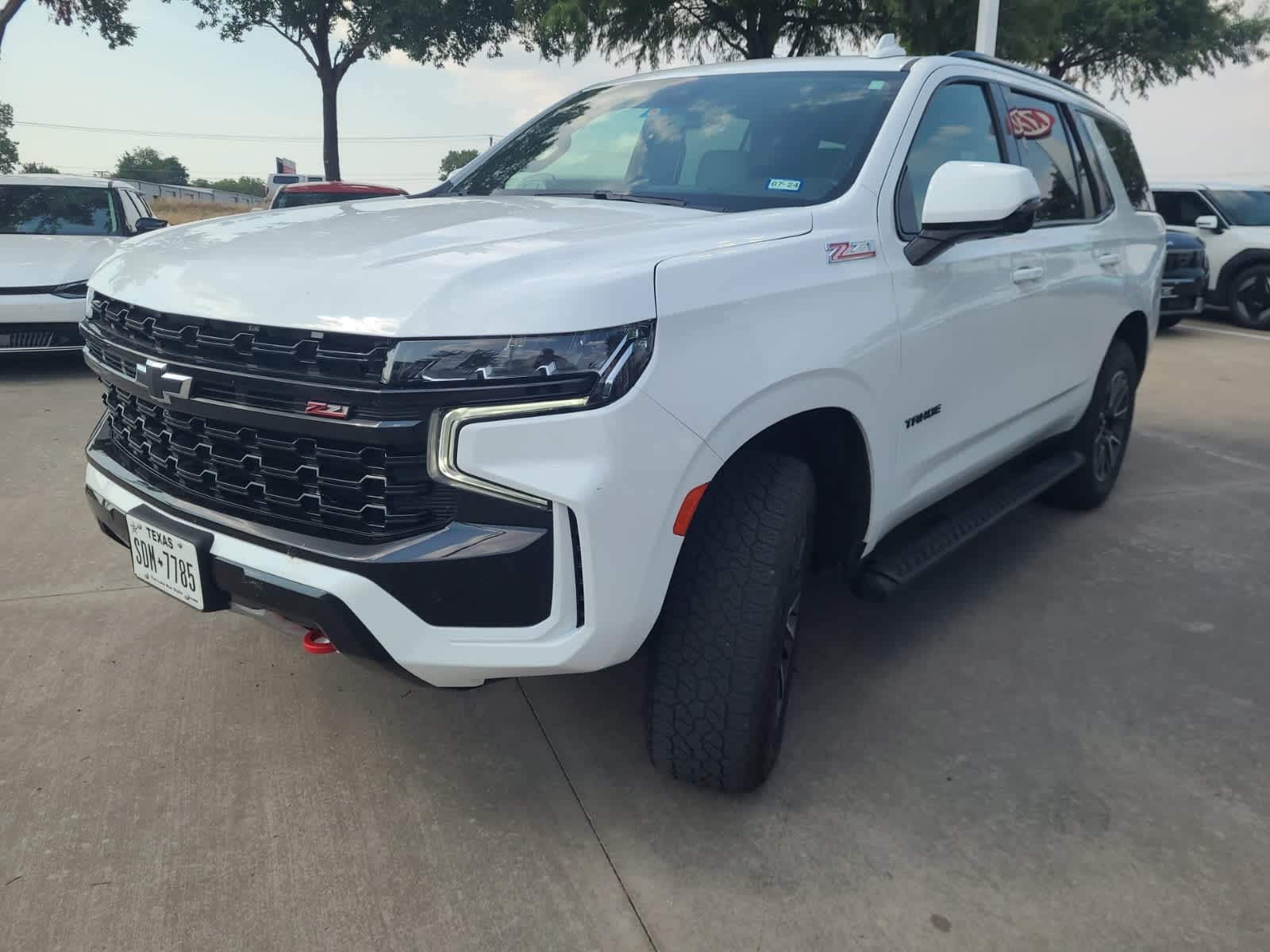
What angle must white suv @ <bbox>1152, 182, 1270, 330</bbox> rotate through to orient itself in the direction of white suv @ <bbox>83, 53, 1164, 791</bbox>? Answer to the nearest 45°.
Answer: approximately 45° to its right

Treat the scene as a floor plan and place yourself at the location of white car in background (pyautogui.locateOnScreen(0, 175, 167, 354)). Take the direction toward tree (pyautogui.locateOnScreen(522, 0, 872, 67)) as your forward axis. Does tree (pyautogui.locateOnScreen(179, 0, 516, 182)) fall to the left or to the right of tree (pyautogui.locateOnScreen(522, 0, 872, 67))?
left

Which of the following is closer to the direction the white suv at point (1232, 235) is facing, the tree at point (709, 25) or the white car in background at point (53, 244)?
the white car in background

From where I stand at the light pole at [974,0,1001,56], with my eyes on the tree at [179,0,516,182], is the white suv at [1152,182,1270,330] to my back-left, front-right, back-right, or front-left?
back-right

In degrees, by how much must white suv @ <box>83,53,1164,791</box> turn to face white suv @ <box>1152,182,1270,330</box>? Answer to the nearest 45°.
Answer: approximately 180°

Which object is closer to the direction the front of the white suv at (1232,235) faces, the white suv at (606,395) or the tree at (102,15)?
the white suv

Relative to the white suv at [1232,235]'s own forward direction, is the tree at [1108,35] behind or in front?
behind

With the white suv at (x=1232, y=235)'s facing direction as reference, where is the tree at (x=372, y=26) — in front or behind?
behind

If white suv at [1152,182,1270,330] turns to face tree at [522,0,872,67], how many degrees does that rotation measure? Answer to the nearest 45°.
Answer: approximately 135° to its right

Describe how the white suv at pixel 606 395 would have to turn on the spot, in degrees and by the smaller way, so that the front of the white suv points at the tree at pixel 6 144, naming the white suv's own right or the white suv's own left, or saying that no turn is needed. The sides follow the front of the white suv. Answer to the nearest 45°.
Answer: approximately 90° to the white suv's own right
